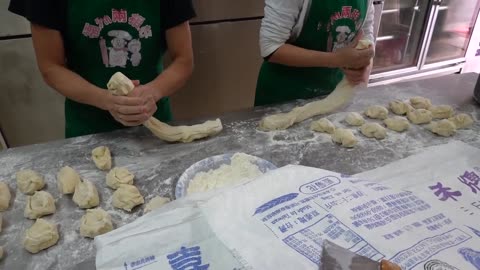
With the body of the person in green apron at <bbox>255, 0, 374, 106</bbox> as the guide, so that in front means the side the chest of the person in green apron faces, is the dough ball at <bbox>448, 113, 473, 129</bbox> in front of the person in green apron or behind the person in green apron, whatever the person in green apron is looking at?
in front

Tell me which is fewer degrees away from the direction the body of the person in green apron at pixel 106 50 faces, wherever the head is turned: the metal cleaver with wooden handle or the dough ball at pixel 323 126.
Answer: the metal cleaver with wooden handle

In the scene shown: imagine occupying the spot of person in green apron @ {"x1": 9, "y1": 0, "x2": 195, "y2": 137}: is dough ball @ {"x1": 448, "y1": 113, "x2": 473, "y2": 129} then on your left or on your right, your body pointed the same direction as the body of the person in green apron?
on your left

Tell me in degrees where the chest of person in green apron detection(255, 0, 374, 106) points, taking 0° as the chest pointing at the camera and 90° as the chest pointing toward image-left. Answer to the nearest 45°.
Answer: approximately 315°

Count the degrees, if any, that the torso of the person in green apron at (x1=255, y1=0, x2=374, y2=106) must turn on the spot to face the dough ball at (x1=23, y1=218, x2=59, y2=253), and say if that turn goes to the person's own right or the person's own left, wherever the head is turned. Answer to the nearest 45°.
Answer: approximately 90° to the person's own right

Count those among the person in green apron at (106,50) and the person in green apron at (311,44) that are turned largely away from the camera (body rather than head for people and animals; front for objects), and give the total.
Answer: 0

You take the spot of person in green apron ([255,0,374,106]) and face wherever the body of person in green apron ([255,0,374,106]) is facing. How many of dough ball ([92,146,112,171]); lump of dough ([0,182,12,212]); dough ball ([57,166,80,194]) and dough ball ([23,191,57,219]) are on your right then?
4

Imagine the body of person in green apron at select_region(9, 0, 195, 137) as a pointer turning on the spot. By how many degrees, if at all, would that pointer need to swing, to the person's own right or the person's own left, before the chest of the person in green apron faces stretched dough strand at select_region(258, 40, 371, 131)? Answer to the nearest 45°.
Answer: approximately 90° to the person's own left

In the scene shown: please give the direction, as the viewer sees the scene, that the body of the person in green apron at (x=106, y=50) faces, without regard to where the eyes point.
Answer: toward the camera

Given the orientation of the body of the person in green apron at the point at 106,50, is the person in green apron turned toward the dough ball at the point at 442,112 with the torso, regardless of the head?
no

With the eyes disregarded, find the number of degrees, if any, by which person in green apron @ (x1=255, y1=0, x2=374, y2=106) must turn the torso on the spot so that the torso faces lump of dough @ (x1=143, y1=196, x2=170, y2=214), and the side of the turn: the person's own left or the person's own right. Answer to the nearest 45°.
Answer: approximately 90° to the person's own right

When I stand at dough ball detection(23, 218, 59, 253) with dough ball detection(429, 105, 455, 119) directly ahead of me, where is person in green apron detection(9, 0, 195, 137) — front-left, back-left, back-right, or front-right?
front-left

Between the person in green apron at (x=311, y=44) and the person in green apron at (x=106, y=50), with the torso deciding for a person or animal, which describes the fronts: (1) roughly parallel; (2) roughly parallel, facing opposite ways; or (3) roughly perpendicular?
roughly parallel

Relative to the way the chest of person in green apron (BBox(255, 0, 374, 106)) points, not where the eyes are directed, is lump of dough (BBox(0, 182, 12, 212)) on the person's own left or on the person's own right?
on the person's own right

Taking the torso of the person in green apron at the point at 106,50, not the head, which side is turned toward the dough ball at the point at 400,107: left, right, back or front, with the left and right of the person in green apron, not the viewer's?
left

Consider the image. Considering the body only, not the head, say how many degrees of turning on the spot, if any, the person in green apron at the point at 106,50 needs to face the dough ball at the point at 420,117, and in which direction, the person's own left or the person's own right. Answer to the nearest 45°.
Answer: approximately 90° to the person's own left

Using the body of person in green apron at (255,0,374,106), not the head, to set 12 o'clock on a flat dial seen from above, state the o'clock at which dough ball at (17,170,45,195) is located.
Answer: The dough ball is roughly at 3 o'clock from the person in green apron.
